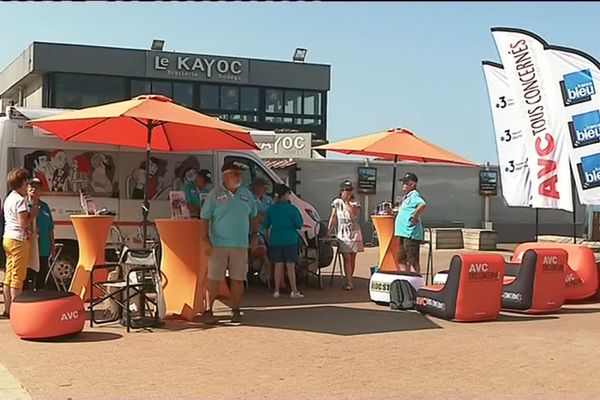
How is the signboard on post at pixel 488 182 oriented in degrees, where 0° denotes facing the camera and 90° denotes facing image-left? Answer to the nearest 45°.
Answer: approximately 0°

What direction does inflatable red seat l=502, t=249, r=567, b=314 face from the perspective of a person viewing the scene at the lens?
facing away from the viewer and to the left of the viewer

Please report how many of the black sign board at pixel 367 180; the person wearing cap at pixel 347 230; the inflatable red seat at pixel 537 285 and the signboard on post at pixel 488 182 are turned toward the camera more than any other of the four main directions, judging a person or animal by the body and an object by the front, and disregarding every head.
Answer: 3

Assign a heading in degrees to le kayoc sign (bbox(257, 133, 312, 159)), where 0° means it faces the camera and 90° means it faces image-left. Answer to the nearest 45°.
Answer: approximately 0°

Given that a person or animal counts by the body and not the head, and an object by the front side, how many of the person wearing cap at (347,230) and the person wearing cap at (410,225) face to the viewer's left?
1

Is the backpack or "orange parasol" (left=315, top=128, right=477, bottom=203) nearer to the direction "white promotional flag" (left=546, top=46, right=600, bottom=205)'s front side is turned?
the backpack

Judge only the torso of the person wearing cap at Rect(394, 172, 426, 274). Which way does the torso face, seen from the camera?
to the viewer's left

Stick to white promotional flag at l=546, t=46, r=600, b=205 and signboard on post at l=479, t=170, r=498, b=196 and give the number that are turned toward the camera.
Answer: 2

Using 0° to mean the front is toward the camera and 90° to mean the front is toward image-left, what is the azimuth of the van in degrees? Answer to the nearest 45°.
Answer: approximately 270°
